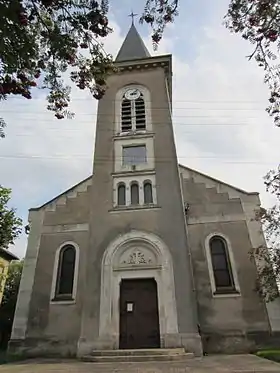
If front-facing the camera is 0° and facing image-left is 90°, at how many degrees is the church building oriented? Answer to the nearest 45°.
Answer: approximately 0°
